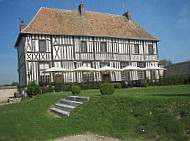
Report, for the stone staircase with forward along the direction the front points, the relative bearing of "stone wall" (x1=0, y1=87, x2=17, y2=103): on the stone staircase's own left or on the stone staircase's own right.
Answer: on the stone staircase's own right

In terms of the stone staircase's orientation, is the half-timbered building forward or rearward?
rearward

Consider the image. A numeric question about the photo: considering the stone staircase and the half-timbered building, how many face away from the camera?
0

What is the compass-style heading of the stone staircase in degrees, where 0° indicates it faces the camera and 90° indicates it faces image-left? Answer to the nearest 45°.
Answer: approximately 45°

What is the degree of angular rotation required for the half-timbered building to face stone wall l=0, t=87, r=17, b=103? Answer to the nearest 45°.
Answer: approximately 135° to its right

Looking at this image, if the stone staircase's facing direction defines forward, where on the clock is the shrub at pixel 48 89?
The shrub is roughly at 4 o'clock from the stone staircase.

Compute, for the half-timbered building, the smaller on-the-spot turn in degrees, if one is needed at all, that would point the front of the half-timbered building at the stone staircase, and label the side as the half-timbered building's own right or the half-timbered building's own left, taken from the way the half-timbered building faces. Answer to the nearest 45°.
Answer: approximately 45° to the half-timbered building's own right

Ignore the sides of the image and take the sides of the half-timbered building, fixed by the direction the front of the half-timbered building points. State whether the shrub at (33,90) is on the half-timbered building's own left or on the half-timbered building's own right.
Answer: on the half-timbered building's own right

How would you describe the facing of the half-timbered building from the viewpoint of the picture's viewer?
facing the viewer and to the right of the viewer
